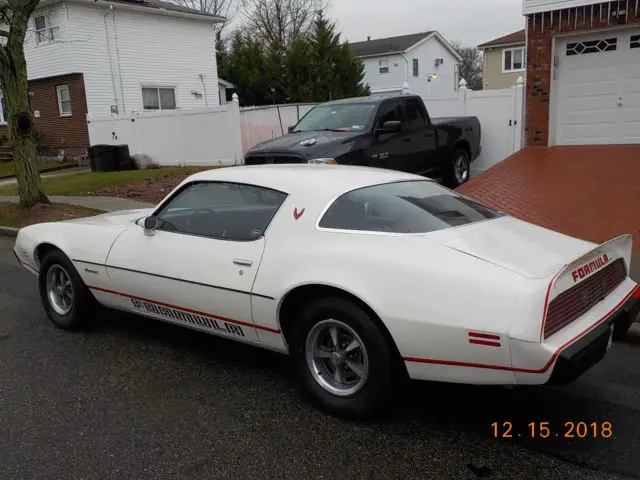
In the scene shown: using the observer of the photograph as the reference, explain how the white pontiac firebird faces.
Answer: facing away from the viewer and to the left of the viewer

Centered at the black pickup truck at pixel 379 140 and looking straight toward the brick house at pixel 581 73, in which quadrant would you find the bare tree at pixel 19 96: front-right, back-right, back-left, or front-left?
back-right

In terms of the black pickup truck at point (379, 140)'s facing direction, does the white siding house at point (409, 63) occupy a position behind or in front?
behind

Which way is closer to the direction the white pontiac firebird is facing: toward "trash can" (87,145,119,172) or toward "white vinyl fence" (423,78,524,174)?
the trash can

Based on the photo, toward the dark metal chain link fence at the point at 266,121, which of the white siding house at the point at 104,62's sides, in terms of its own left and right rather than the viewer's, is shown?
left

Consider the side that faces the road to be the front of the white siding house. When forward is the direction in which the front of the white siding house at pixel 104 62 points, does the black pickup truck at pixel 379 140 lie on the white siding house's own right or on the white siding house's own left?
on the white siding house's own left

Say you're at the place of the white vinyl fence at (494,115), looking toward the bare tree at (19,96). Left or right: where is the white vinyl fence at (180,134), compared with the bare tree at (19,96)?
right

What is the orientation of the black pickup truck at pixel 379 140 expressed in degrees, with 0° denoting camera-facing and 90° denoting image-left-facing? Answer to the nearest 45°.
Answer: approximately 45°
